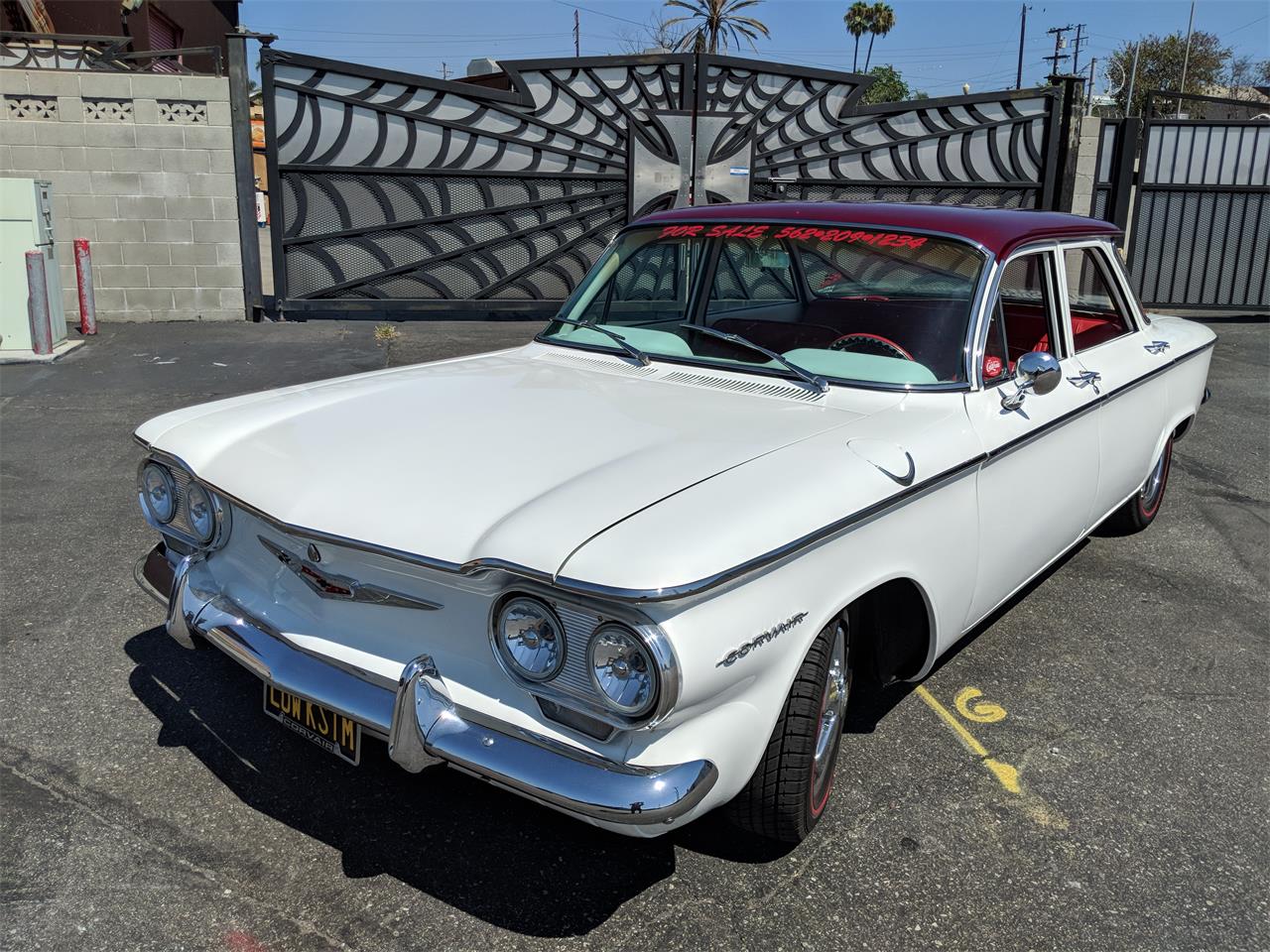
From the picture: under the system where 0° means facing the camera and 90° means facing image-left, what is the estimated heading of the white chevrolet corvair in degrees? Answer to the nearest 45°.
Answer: approximately 45°

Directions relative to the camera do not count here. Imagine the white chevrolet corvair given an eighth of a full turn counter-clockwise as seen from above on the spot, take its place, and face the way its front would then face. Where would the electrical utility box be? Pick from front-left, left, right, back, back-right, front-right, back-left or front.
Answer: back-right

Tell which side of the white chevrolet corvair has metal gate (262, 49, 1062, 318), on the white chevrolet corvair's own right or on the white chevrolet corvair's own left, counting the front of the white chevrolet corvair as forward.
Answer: on the white chevrolet corvair's own right

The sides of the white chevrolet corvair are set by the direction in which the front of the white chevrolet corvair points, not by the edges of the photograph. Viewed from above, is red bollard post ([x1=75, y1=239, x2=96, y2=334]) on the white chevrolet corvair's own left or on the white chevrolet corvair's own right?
on the white chevrolet corvair's own right

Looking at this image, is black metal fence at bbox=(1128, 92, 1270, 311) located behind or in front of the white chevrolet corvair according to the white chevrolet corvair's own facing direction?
behind
